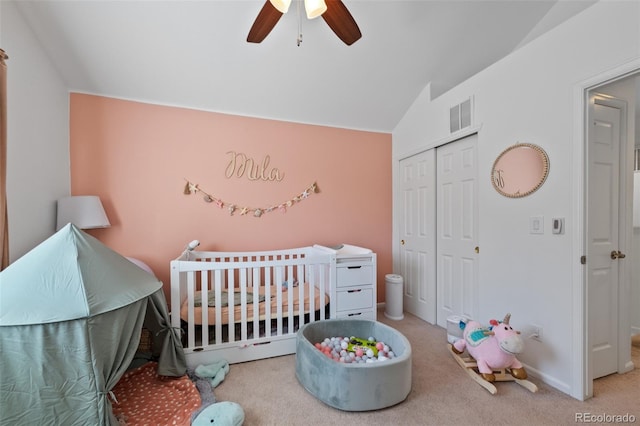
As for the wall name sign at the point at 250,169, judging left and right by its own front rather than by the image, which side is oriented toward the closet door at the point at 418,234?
left

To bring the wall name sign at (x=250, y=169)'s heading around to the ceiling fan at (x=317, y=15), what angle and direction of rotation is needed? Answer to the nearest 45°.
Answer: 0° — it already faces it

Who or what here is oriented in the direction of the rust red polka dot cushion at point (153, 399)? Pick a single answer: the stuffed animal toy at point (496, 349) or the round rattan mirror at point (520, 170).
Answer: the round rattan mirror

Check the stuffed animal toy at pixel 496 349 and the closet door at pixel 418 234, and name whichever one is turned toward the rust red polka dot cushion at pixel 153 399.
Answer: the closet door

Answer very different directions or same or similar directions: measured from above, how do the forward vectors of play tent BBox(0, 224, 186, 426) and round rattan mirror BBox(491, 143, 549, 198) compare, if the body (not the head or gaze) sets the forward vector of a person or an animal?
very different directions

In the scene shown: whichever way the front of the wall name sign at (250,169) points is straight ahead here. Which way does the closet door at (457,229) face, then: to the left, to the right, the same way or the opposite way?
to the right

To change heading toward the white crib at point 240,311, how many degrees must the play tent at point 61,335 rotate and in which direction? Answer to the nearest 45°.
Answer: approximately 45° to its left

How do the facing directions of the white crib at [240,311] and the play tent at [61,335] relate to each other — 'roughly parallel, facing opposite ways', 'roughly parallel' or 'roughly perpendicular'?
roughly perpendicular

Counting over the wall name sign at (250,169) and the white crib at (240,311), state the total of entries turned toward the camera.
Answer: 2

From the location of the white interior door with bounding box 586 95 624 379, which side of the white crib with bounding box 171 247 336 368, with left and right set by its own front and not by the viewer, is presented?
left

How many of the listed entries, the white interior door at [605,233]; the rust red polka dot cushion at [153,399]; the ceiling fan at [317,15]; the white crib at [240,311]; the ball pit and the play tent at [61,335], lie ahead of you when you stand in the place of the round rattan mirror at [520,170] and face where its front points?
5

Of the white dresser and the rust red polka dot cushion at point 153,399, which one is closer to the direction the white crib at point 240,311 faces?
the rust red polka dot cushion

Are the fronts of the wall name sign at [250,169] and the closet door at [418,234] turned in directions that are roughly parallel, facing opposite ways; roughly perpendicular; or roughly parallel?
roughly perpendicular
